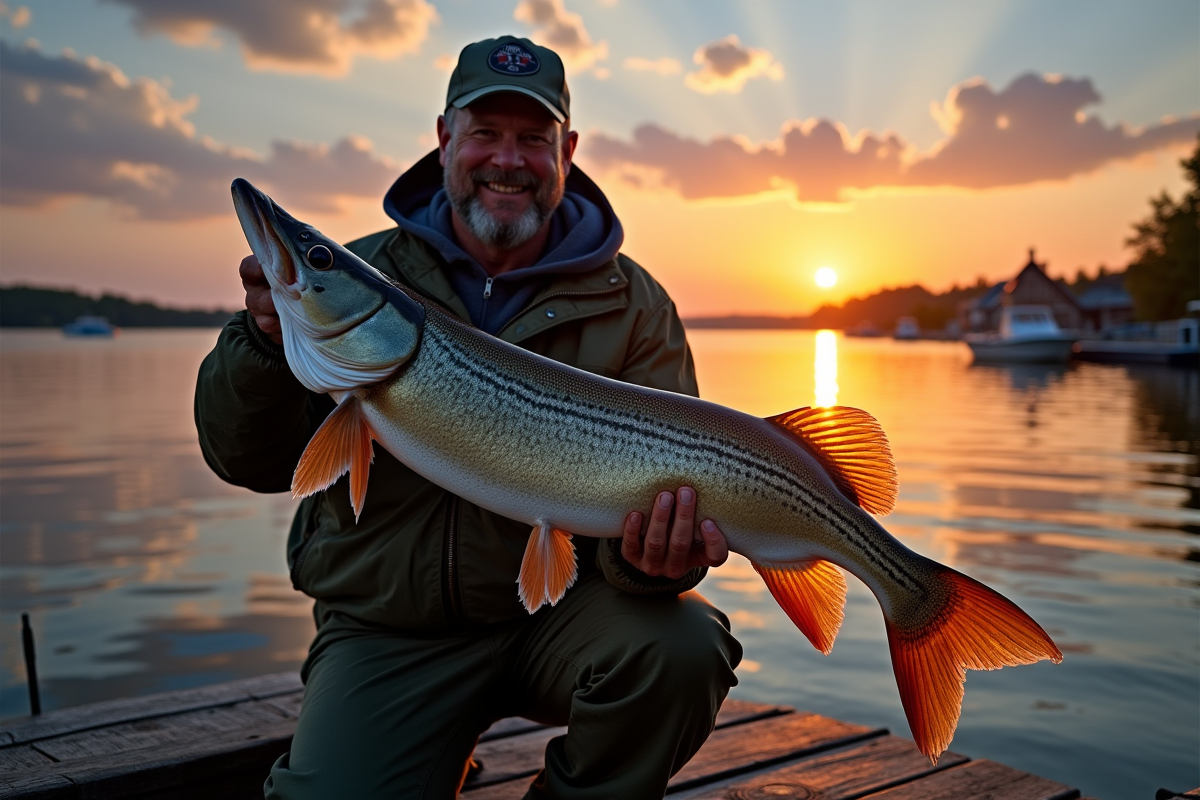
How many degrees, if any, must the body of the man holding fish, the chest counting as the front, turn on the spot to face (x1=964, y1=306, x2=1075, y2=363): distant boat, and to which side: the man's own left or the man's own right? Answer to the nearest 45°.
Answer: approximately 135° to the man's own left

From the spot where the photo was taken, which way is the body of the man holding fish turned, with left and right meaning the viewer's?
facing the viewer

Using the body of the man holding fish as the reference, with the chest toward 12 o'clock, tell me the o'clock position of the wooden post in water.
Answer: The wooden post in water is roughly at 4 o'clock from the man holding fish.

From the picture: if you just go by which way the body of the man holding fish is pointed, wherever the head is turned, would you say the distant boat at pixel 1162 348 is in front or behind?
behind
